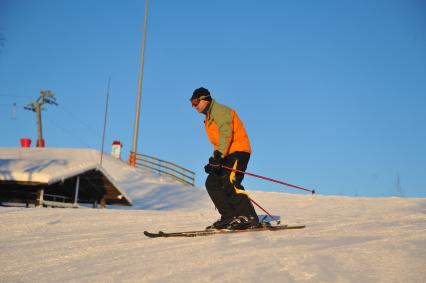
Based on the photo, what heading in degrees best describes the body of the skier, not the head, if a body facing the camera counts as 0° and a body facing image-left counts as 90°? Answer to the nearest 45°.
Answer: approximately 90°

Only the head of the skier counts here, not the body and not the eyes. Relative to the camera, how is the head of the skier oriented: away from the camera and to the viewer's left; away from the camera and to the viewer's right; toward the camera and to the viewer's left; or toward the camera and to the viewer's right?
toward the camera and to the viewer's left
